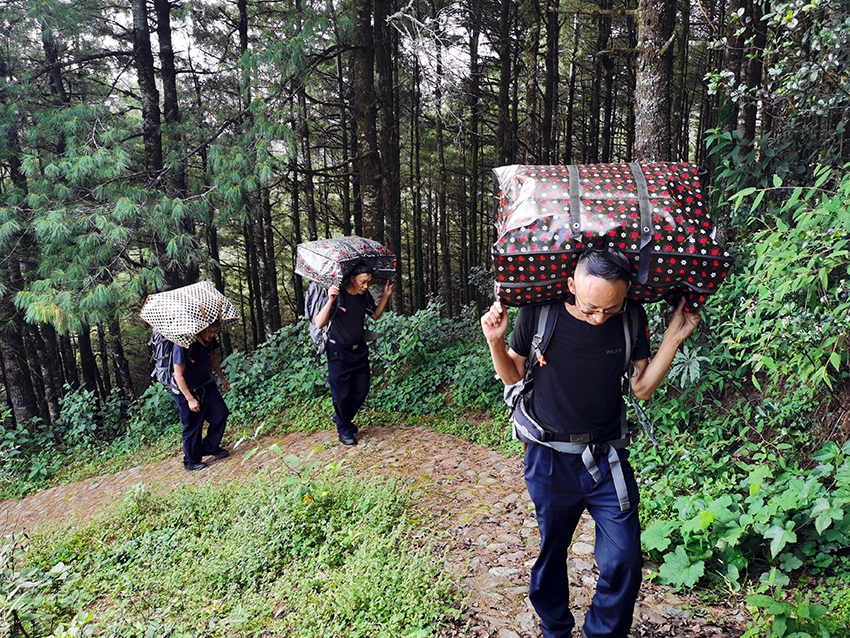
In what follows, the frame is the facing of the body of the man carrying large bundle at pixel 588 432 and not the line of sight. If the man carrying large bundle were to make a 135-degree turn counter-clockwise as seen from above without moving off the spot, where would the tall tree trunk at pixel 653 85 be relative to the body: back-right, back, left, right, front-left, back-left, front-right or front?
front-left

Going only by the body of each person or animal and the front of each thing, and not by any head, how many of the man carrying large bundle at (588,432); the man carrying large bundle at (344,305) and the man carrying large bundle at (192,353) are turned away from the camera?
0

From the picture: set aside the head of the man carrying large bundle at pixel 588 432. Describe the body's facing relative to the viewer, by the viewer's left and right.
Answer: facing the viewer

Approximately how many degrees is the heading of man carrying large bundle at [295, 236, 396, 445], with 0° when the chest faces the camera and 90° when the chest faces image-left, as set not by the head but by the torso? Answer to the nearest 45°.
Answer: approximately 315°

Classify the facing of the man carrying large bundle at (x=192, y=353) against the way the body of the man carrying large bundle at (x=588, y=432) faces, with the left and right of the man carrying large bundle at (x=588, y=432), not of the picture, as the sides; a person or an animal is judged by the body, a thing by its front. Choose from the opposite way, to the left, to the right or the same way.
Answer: to the left

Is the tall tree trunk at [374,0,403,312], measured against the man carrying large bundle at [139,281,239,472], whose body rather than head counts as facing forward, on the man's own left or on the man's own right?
on the man's own left

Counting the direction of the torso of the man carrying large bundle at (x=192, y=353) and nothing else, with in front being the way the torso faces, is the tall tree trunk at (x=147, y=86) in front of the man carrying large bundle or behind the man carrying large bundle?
behind

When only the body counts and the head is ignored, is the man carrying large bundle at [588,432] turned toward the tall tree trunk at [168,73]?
no

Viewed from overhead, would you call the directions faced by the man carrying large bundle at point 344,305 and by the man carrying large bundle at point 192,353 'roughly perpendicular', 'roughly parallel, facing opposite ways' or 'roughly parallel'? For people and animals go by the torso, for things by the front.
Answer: roughly parallel

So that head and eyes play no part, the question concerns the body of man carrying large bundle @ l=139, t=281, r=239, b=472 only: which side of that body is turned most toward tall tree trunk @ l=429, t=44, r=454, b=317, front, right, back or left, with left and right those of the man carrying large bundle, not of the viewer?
left

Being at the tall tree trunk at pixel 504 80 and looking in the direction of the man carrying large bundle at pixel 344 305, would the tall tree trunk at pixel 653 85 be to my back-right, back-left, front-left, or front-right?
front-left

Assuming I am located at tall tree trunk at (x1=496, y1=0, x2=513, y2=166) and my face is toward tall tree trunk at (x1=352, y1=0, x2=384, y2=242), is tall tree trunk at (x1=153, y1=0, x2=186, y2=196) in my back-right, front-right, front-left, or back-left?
front-right

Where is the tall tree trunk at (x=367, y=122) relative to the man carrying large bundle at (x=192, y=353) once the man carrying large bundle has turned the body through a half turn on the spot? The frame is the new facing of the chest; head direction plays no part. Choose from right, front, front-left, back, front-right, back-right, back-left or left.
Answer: right

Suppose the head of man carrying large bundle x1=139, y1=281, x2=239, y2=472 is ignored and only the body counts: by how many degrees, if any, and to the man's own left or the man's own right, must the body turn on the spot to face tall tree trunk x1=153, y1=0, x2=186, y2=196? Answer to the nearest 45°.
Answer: approximately 135° to the man's own left

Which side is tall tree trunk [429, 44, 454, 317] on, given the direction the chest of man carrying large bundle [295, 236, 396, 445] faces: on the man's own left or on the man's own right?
on the man's own left

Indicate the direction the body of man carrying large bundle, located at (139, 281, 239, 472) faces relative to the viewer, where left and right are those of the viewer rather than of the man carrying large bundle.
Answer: facing the viewer and to the right of the viewer

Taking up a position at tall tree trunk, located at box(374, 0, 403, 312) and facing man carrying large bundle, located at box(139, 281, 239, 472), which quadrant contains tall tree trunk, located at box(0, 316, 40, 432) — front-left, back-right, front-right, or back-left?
front-right
